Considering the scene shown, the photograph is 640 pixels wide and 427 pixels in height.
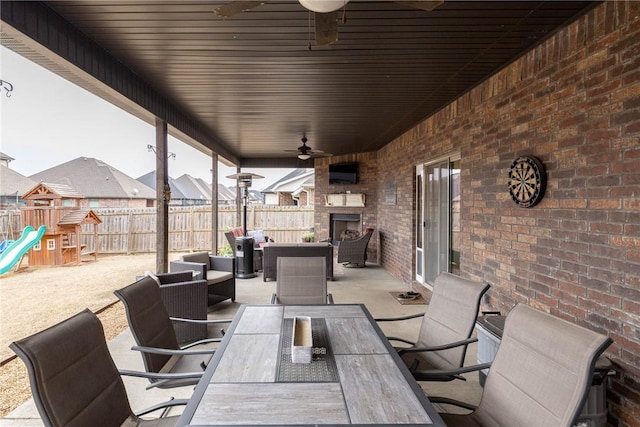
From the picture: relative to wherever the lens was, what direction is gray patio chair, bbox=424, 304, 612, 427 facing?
facing the viewer and to the left of the viewer

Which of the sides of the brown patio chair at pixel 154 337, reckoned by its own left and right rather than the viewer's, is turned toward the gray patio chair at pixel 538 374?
front

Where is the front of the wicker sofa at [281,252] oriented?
away from the camera

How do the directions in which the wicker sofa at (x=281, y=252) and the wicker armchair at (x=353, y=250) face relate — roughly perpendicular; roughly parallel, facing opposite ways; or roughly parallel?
roughly perpendicular

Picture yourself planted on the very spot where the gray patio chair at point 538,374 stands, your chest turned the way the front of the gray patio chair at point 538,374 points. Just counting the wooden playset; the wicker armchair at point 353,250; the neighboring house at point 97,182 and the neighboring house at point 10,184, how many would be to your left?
0

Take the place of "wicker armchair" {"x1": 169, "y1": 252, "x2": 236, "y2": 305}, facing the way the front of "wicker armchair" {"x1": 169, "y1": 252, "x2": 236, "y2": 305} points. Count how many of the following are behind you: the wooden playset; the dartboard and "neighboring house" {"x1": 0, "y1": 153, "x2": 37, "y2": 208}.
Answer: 2

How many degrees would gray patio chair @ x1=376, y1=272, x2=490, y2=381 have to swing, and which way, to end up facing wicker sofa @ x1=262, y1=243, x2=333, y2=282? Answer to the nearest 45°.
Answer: approximately 90° to its right

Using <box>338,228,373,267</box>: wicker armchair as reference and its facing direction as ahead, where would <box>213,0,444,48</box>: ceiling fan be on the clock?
The ceiling fan is roughly at 9 o'clock from the wicker armchair.

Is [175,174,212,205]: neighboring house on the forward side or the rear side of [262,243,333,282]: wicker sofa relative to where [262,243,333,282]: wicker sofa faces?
on the forward side

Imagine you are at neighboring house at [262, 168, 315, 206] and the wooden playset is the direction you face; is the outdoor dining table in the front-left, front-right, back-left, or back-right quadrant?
front-left

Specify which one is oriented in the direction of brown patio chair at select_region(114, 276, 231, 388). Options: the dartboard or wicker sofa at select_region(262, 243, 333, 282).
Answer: the dartboard

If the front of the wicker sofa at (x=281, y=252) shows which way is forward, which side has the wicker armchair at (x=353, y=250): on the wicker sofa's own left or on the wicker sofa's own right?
on the wicker sofa's own right

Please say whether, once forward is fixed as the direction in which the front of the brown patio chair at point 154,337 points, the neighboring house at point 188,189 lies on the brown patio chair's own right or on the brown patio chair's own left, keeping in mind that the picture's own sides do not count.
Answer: on the brown patio chair's own left

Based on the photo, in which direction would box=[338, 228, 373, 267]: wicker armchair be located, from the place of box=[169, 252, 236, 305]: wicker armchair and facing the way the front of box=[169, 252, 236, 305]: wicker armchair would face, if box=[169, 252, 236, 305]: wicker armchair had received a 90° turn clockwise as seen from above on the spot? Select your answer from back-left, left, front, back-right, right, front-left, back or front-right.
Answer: back

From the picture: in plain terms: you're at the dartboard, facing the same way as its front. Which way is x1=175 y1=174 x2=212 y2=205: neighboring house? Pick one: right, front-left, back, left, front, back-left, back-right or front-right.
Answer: right

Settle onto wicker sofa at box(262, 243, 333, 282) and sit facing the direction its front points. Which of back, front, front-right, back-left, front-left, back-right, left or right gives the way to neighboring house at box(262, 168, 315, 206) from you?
front

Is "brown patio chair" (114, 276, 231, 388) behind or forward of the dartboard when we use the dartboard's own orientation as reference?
forward

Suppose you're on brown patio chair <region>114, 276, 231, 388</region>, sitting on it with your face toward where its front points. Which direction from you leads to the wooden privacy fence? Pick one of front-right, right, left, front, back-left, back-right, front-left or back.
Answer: back-left

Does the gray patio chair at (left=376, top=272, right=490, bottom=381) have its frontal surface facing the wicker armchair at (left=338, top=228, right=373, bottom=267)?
no

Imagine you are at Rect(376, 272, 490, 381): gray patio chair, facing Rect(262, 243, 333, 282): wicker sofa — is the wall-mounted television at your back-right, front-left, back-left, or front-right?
front-right

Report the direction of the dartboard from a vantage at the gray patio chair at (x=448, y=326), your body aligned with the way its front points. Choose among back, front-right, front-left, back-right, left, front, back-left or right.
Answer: back
